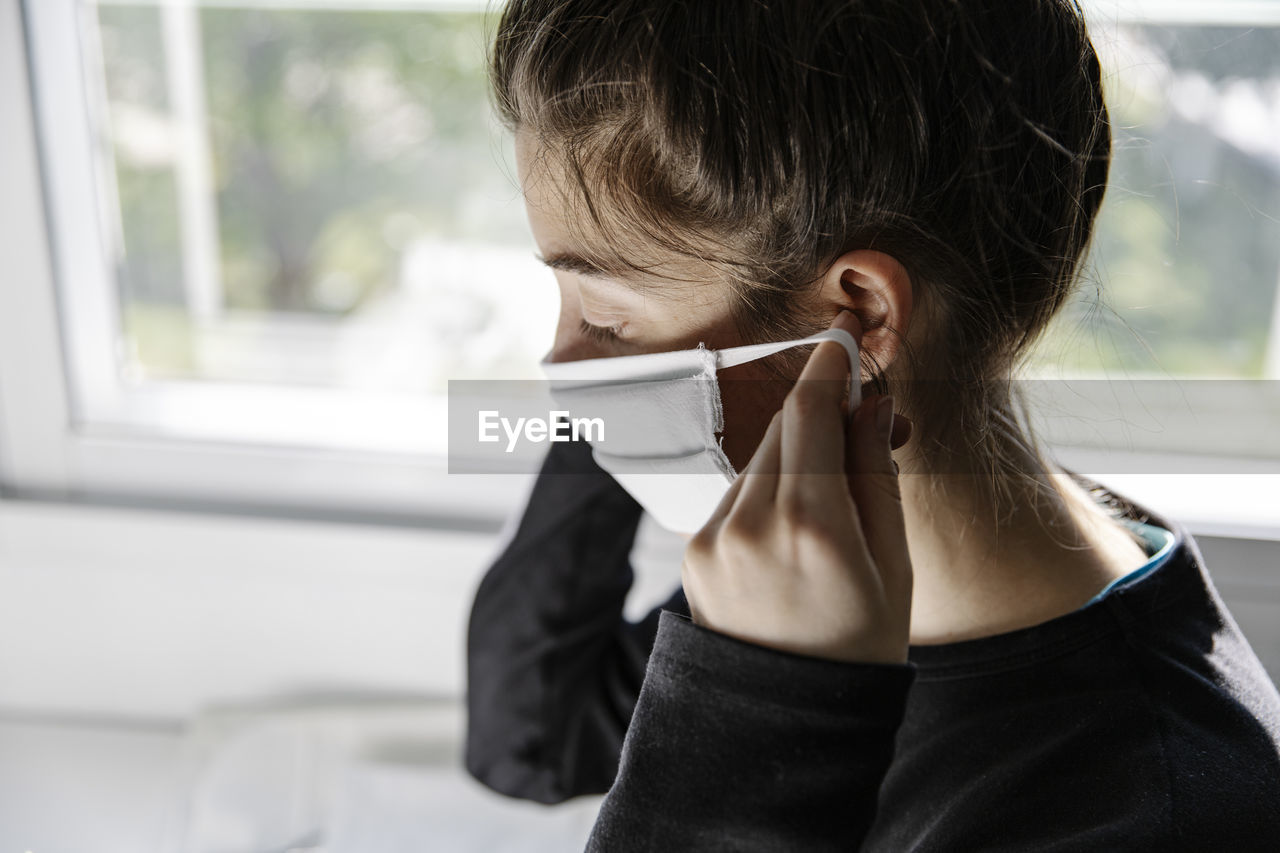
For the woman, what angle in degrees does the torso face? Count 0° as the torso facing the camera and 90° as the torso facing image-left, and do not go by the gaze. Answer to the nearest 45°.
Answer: approximately 90°
